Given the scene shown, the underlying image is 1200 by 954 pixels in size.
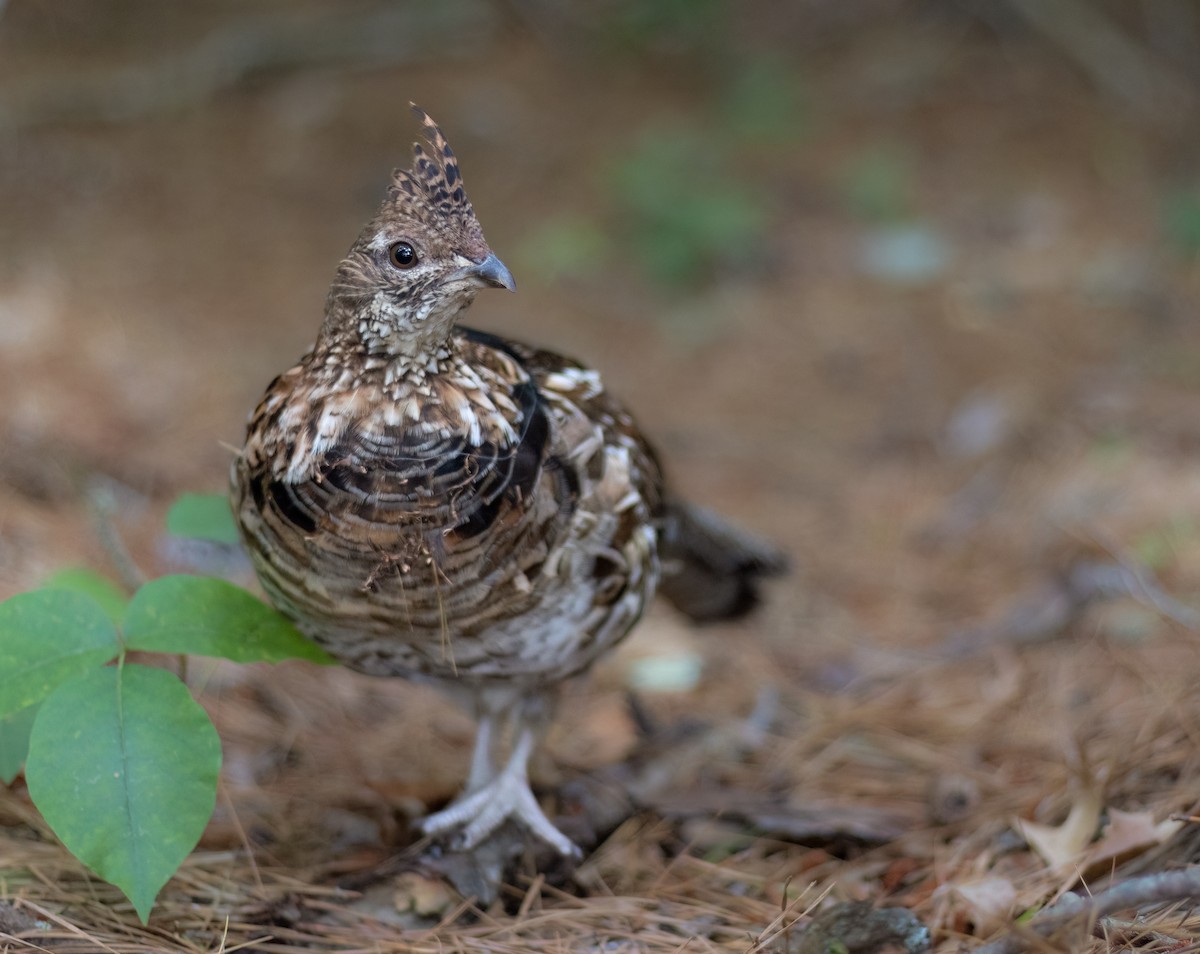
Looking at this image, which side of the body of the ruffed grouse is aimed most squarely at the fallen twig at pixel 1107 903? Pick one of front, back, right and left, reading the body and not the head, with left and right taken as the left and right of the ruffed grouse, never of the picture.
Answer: left

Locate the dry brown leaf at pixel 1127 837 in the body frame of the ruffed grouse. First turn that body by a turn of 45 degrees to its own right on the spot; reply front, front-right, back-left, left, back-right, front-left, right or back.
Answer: back

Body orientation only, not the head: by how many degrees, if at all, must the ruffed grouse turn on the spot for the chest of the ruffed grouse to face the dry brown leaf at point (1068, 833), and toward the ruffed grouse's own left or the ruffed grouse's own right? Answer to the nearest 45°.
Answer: approximately 135° to the ruffed grouse's own left

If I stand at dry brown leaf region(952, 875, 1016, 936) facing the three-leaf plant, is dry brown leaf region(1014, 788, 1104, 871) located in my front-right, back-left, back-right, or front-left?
back-right

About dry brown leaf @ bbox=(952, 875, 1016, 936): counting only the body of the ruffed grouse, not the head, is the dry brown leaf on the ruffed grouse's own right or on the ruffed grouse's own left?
on the ruffed grouse's own left

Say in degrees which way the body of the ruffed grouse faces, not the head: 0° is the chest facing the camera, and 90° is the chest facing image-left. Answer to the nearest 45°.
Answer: approximately 45°
